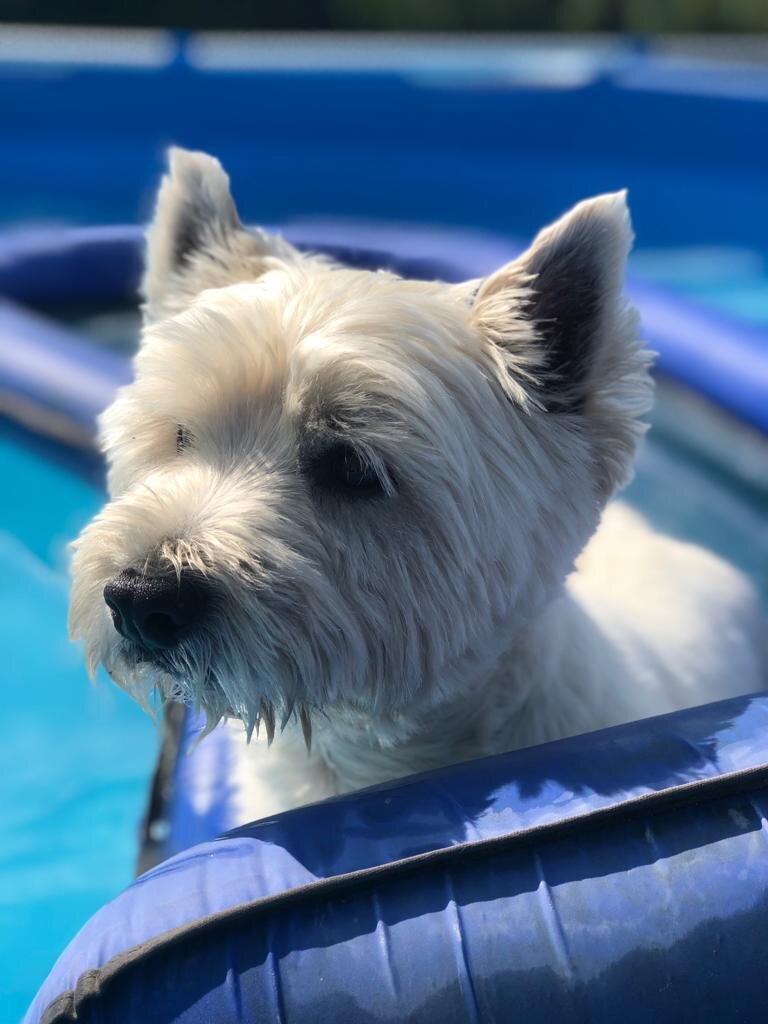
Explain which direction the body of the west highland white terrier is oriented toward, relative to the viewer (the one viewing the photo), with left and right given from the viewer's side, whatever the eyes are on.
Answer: facing the viewer and to the left of the viewer
